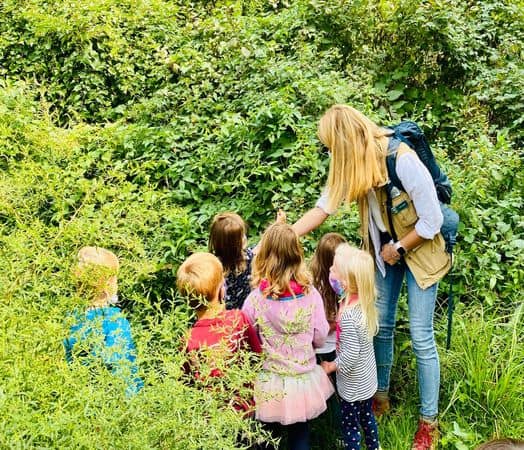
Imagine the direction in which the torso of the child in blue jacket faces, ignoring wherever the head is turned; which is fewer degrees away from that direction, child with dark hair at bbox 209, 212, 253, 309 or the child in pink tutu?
the child with dark hair

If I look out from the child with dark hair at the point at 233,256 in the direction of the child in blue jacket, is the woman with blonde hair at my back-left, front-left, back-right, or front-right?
back-left

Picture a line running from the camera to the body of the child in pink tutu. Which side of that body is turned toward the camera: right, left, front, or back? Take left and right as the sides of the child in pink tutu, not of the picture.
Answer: back

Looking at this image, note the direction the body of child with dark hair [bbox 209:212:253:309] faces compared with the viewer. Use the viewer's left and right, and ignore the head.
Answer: facing away from the viewer and to the right of the viewer

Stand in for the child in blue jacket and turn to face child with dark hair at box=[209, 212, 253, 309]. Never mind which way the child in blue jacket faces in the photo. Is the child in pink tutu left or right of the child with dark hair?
right

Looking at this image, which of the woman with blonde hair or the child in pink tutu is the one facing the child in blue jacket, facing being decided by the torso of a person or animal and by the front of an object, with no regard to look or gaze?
the woman with blonde hair

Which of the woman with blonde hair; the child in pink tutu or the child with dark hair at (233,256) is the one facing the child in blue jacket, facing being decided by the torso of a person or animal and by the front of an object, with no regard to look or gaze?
the woman with blonde hair
